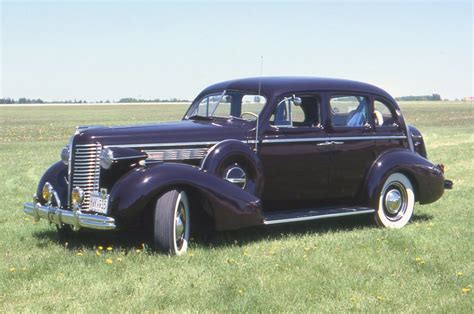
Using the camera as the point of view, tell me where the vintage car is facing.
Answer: facing the viewer and to the left of the viewer
